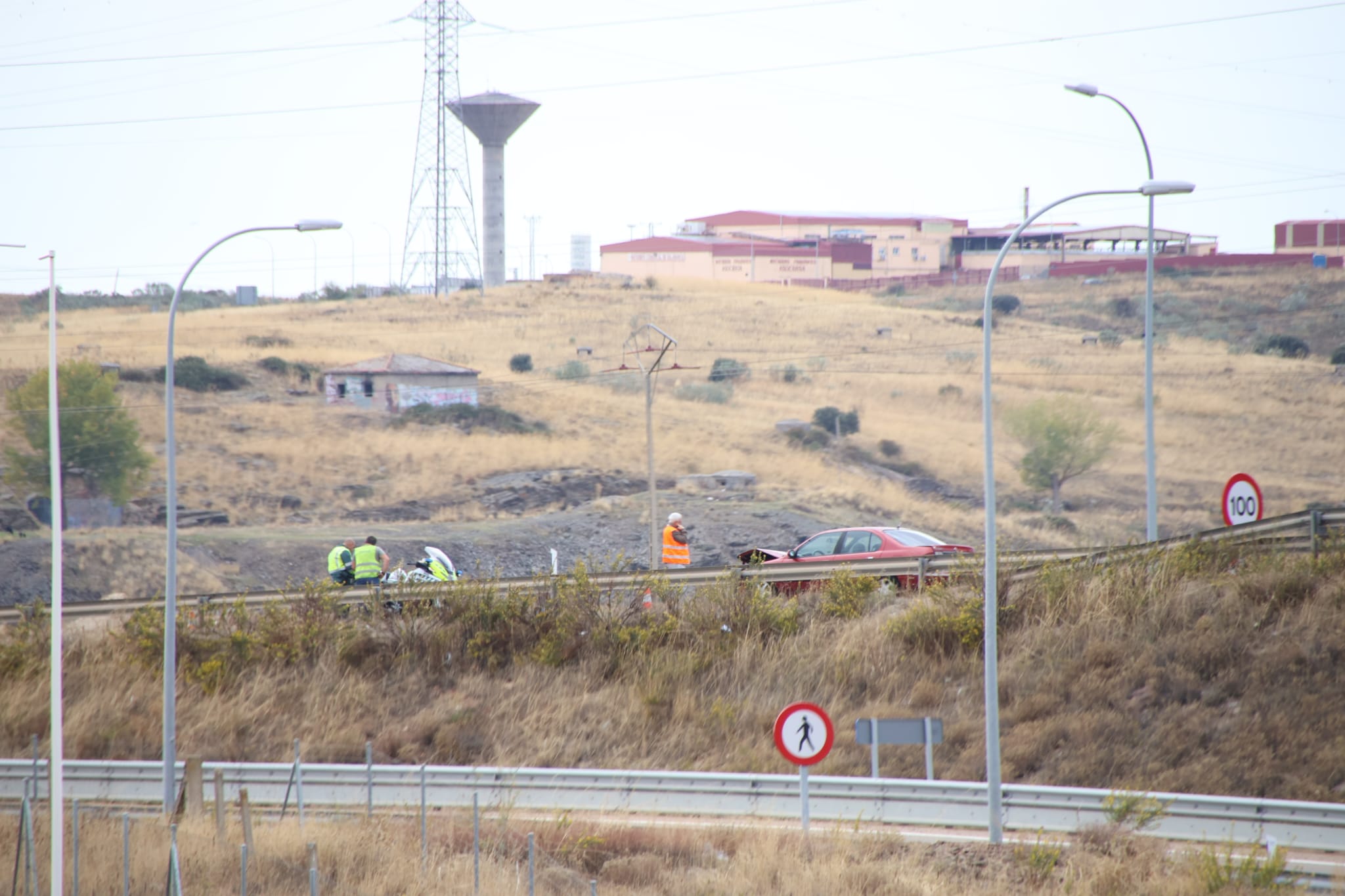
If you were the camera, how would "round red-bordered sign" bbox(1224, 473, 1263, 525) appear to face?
facing the viewer and to the left of the viewer

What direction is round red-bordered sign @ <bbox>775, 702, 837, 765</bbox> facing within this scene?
toward the camera

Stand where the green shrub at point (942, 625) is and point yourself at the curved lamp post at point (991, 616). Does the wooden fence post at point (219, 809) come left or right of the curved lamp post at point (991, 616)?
right

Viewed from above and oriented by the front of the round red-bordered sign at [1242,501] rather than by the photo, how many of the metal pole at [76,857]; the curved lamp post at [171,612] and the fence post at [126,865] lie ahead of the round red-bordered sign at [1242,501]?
3

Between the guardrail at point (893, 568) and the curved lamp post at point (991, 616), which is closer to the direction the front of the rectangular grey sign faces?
the guardrail

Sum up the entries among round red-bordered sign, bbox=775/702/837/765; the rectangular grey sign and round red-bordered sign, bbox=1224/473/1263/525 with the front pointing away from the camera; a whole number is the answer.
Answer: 1

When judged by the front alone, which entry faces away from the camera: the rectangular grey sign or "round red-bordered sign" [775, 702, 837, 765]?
the rectangular grey sign

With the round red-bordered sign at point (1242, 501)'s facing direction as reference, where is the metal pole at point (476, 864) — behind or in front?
in front

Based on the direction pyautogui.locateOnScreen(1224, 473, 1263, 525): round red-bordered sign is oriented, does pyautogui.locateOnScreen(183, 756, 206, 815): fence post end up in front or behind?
in front

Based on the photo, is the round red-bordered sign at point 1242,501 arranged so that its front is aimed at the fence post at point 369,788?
yes

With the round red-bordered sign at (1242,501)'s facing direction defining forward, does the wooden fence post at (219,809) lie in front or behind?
in front

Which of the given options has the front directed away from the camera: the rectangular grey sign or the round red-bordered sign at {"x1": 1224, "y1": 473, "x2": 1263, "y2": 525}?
the rectangular grey sign

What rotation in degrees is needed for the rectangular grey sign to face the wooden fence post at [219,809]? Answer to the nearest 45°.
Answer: approximately 90° to its left

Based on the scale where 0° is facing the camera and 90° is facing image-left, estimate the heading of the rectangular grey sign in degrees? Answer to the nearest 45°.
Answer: approximately 180°

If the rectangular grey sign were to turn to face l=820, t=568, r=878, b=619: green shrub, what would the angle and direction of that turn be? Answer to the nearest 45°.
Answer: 0° — it already faces it

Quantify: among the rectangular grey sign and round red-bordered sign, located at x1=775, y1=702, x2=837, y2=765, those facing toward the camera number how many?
1

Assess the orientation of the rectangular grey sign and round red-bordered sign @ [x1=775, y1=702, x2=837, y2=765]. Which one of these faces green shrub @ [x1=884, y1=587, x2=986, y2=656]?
the rectangular grey sign
